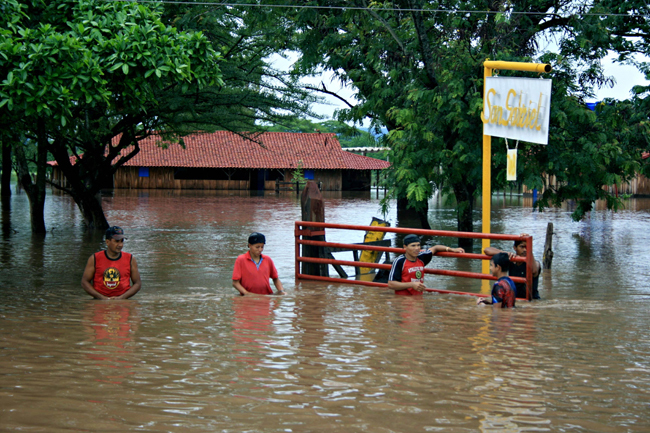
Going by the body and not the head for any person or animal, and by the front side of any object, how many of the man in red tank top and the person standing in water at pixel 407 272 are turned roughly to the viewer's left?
0

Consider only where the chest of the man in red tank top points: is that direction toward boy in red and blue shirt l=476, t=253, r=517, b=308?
no

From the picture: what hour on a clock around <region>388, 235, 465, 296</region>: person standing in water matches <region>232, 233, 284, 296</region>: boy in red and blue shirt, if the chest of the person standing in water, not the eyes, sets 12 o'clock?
The boy in red and blue shirt is roughly at 4 o'clock from the person standing in water.

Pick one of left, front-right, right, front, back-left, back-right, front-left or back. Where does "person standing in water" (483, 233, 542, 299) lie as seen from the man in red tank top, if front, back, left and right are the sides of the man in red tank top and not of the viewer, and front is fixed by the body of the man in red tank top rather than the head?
left

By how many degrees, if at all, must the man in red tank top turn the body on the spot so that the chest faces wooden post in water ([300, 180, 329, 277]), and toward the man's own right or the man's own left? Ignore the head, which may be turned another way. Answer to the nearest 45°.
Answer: approximately 135° to the man's own left

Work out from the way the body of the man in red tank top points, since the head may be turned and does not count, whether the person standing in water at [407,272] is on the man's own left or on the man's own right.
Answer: on the man's own left

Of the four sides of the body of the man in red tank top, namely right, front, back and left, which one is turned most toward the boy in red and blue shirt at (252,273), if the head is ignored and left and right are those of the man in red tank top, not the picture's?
left

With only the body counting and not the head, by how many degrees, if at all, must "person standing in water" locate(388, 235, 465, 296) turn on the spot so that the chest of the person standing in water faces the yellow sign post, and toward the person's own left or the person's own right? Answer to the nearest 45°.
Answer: approximately 90° to the person's own left

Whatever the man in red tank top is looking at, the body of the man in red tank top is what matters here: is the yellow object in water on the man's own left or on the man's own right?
on the man's own left

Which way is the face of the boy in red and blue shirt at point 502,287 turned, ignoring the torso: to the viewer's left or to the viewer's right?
to the viewer's left

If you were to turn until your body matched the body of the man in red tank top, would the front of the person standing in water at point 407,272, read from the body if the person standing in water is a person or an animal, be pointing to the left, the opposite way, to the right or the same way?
the same way

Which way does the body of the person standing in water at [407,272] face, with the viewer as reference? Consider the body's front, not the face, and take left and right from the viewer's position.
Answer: facing the viewer and to the right of the viewer

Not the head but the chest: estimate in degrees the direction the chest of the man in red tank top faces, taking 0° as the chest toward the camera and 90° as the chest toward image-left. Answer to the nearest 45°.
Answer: approximately 0°
